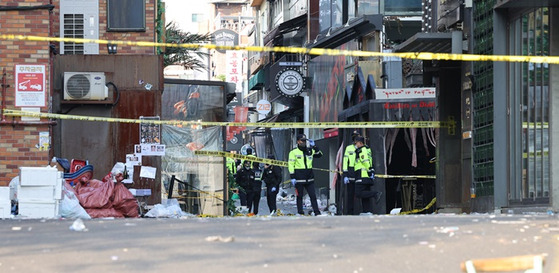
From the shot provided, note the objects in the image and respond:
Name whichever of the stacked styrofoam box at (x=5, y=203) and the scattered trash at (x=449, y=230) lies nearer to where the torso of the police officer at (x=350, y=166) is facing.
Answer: the scattered trash

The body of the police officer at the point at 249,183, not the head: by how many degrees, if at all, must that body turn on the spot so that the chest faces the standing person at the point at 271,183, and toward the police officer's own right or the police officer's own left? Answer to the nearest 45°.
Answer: approximately 45° to the police officer's own left

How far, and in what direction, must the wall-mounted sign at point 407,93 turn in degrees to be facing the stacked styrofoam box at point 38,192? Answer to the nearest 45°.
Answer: approximately 45° to its right

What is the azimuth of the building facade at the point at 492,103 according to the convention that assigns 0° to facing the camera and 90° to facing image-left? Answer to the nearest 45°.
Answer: approximately 45°

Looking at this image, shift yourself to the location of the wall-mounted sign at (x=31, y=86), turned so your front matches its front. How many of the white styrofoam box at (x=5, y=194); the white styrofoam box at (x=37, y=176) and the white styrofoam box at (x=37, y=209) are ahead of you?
3
